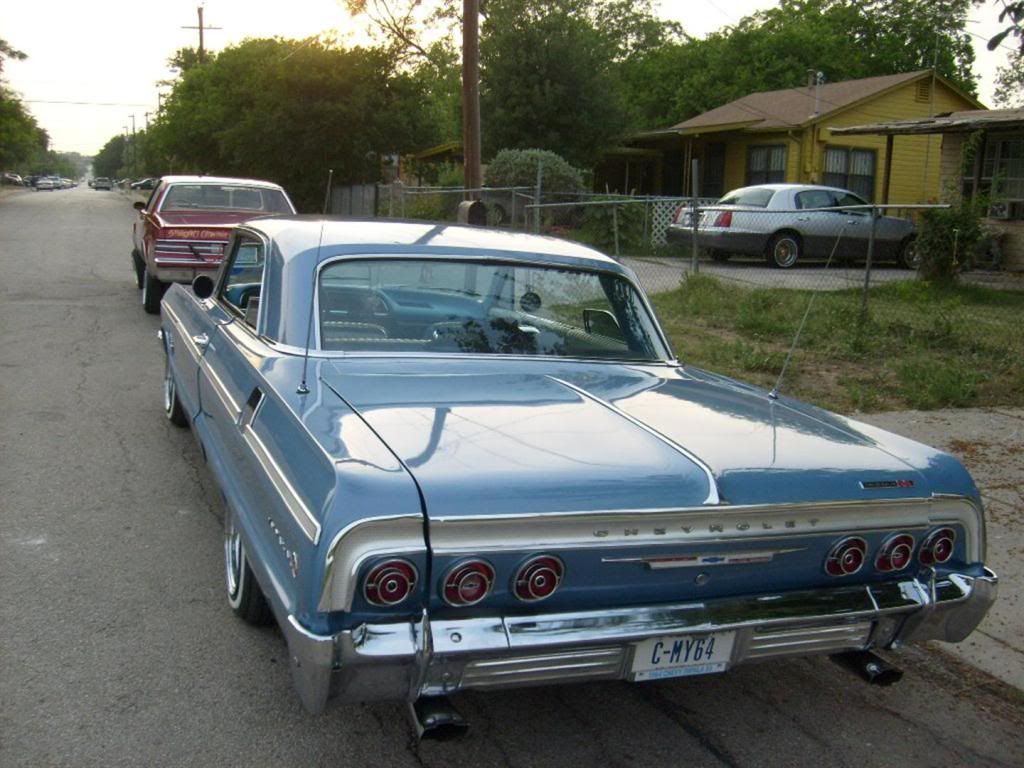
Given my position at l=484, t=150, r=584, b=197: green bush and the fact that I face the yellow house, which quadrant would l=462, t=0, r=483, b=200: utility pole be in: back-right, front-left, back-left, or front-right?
back-right

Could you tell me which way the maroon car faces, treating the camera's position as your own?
facing away from the viewer

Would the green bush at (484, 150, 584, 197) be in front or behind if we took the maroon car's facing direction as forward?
in front

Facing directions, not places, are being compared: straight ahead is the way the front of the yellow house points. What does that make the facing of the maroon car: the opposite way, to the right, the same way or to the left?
to the right

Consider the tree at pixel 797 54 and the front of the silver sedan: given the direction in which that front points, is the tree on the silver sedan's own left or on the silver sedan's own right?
on the silver sedan's own left

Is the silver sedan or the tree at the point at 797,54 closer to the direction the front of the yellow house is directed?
the silver sedan

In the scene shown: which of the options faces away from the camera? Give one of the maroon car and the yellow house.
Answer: the maroon car

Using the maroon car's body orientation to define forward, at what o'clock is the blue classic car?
The blue classic car is roughly at 6 o'clock from the maroon car.

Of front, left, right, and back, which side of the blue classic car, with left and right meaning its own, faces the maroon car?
front

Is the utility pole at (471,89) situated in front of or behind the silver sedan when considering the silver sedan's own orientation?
behind

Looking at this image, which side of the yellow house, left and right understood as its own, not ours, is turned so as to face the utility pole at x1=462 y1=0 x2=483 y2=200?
front

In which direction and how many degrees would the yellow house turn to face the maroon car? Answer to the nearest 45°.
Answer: approximately 45° to its left

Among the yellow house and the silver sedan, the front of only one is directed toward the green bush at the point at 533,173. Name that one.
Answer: the yellow house

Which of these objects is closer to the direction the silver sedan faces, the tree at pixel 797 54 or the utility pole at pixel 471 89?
the tree

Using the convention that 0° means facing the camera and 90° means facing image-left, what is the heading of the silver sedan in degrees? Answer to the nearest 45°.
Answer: approximately 225°

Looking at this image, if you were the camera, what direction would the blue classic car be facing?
facing away from the viewer and to the left of the viewer

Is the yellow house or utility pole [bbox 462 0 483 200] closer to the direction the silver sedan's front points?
the yellow house

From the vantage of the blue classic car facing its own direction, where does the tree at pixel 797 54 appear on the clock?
The tree is roughly at 2 o'clock from the blue classic car.

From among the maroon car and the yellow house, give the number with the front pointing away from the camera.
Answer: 1
